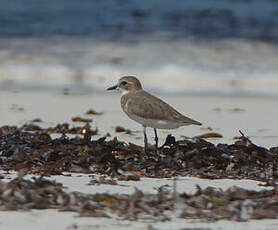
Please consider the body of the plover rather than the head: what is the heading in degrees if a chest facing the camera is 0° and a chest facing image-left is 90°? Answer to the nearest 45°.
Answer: approximately 90°

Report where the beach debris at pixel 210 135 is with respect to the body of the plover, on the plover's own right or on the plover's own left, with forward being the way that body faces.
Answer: on the plover's own right

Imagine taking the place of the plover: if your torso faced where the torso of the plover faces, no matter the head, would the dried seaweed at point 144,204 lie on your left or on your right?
on your left
